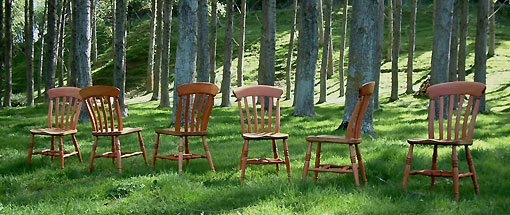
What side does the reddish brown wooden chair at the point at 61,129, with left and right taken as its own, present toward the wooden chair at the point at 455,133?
left

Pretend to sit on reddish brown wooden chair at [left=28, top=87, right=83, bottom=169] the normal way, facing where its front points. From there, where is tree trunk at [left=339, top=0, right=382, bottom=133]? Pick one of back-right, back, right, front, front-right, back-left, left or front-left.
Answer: back-left

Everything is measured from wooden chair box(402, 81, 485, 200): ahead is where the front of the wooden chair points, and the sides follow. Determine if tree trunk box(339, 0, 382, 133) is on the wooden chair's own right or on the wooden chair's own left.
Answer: on the wooden chair's own right

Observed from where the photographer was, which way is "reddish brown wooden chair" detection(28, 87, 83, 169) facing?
facing the viewer and to the left of the viewer

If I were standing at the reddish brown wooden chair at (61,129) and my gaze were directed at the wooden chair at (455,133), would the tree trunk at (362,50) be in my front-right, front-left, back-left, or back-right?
front-left

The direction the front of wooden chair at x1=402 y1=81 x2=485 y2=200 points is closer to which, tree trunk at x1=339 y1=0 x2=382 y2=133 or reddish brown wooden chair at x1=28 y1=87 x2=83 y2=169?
the reddish brown wooden chair

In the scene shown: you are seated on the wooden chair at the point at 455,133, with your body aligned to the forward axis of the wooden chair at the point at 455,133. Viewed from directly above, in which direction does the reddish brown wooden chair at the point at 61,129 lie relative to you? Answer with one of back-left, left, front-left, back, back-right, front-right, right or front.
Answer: front-right

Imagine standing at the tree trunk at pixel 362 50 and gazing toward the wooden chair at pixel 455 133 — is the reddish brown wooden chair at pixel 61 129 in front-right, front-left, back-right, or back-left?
front-right

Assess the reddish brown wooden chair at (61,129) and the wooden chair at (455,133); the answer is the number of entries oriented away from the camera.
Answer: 0

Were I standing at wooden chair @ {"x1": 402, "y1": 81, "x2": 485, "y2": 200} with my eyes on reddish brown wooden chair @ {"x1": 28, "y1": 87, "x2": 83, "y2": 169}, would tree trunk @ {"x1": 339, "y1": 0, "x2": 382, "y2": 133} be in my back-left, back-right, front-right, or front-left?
front-right
